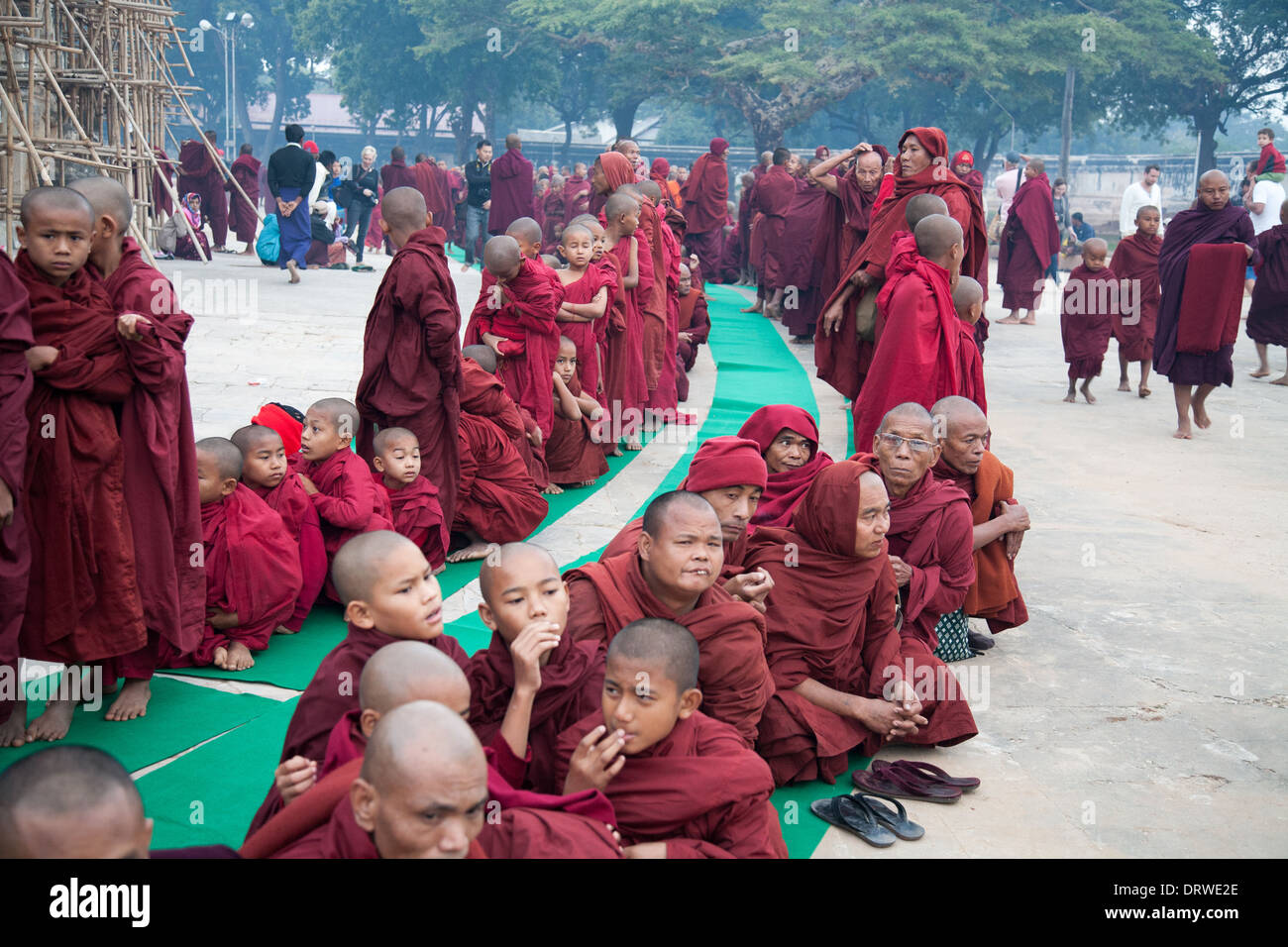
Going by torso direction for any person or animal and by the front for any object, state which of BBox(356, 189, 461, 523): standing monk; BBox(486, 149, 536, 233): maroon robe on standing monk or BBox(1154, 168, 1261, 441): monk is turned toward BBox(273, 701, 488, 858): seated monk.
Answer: BBox(1154, 168, 1261, 441): monk

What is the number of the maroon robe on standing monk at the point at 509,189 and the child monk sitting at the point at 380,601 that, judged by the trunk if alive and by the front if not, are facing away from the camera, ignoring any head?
1

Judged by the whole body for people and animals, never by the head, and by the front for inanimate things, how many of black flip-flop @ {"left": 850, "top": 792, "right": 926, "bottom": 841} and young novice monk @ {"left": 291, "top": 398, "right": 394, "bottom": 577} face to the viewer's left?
1

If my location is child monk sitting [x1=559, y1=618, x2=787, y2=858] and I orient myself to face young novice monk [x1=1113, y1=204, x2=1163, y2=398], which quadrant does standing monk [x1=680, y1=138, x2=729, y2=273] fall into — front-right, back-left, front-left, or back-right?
front-left

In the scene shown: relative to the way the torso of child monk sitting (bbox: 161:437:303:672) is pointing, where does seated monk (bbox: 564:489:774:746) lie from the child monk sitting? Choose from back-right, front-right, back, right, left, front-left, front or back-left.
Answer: left

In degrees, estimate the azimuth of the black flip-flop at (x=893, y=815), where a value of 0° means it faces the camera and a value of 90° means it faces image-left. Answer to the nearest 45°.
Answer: approximately 315°

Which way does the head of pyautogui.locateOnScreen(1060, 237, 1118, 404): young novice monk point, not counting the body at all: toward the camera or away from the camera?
toward the camera

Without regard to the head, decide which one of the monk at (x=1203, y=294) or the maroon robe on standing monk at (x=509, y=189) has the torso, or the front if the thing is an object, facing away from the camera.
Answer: the maroon robe on standing monk at (x=509, y=189)

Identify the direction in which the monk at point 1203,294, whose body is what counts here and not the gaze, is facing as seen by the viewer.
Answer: toward the camera

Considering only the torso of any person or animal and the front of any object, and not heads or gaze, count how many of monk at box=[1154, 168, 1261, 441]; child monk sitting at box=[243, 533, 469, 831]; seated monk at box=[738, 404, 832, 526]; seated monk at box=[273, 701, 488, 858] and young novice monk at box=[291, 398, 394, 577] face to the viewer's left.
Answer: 1

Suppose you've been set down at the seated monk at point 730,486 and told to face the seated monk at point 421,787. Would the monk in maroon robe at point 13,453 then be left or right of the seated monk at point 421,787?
right

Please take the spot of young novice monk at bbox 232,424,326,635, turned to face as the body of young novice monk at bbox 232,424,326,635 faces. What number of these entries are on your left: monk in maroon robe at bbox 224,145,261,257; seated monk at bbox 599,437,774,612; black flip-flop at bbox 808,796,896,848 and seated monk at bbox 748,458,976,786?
3

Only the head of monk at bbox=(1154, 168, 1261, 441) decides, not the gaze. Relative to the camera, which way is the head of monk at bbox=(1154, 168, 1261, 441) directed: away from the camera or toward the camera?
toward the camera
